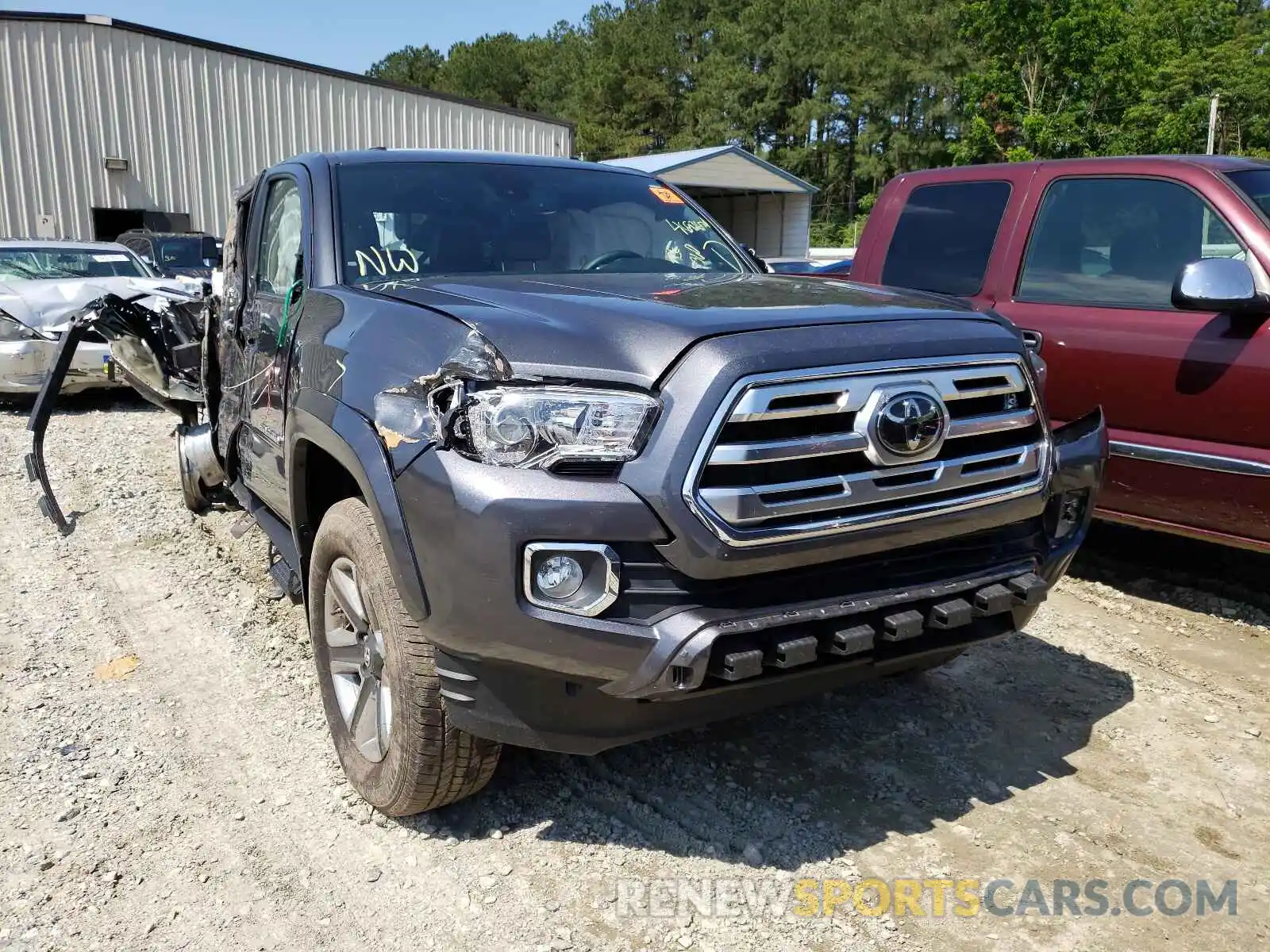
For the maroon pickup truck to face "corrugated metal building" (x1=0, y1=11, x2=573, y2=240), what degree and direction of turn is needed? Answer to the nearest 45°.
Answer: approximately 180°

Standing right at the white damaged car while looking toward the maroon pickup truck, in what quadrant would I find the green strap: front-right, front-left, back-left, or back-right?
front-right

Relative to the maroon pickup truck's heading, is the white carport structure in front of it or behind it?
behind

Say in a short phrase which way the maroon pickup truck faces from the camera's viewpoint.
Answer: facing the viewer and to the right of the viewer

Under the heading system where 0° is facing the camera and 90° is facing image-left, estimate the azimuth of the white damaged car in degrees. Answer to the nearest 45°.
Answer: approximately 315°

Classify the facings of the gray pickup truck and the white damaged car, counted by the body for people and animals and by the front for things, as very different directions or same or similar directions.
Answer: same or similar directions

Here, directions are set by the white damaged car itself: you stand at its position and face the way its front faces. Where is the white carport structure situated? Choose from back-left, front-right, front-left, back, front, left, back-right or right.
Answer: left

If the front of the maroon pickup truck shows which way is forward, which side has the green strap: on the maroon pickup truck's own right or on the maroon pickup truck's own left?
on the maroon pickup truck's own right

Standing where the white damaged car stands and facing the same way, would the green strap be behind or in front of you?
in front

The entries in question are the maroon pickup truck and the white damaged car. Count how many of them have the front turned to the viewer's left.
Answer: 0

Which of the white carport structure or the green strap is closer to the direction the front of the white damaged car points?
the green strap

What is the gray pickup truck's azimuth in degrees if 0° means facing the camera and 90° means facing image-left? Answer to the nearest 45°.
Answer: approximately 315°

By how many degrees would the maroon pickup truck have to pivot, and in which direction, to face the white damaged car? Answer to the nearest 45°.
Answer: approximately 135° to its right

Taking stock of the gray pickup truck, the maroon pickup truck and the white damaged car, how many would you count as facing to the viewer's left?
0

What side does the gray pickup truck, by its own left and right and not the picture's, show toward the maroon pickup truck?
left
